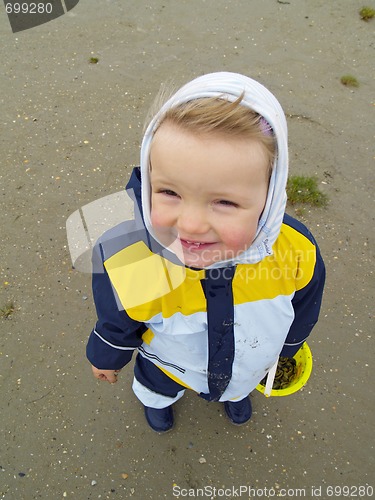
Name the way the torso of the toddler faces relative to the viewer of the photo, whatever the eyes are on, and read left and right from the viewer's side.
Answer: facing the viewer

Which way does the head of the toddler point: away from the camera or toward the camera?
toward the camera
